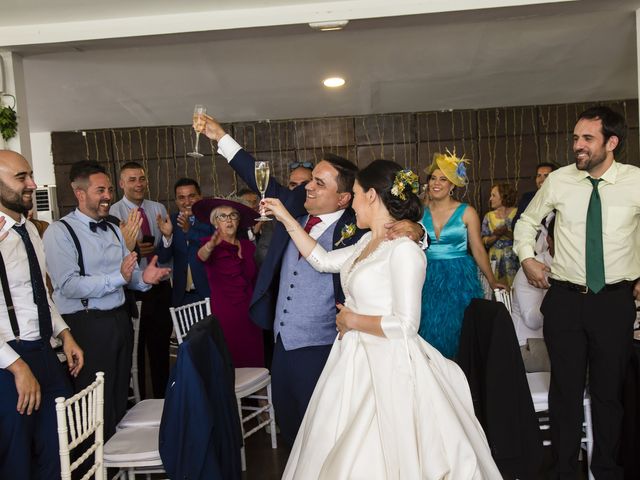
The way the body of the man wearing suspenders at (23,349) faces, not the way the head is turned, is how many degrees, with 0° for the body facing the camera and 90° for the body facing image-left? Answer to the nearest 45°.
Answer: approximately 315°

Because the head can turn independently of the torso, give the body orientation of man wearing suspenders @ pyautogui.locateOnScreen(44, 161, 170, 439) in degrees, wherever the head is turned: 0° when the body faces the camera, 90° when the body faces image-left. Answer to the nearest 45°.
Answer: approximately 315°

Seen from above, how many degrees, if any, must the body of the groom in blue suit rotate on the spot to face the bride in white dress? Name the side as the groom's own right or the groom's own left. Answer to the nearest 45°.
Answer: approximately 90° to the groom's own left

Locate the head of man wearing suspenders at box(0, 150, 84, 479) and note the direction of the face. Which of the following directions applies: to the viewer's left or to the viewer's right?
to the viewer's right

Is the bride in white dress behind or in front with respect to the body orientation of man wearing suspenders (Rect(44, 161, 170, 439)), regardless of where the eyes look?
in front

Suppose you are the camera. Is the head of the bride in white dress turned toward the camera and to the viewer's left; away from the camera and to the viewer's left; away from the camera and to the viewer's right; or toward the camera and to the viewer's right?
away from the camera and to the viewer's left

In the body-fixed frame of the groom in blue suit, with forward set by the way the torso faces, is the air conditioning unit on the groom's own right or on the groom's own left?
on the groom's own right

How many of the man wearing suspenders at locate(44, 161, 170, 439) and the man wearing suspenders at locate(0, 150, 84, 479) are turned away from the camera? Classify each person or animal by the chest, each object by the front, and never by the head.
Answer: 0
